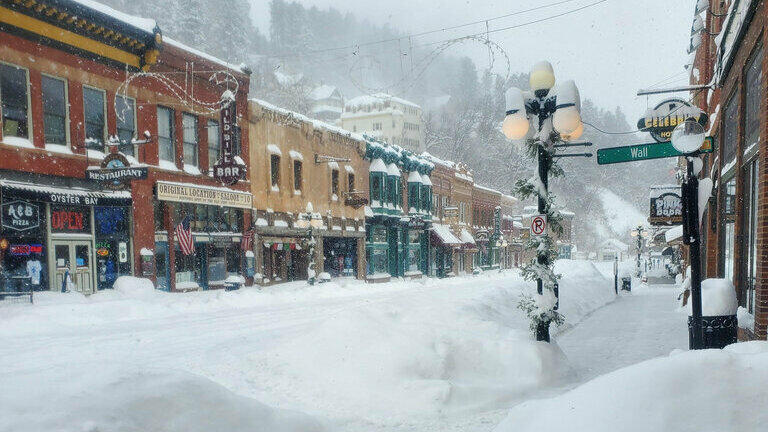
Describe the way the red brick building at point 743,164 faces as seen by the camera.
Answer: facing to the left of the viewer

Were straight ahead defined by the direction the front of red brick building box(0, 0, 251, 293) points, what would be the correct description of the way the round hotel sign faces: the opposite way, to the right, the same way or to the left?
to the right

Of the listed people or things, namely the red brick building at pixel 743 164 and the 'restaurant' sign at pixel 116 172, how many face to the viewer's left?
1

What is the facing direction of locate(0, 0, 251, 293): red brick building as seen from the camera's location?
facing the viewer and to the right of the viewer

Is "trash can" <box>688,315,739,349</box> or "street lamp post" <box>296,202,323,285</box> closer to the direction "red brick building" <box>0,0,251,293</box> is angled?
the trash can

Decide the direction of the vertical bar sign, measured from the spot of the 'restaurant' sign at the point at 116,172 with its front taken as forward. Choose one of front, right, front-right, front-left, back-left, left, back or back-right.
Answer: back-left

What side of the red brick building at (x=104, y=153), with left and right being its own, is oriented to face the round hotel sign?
front

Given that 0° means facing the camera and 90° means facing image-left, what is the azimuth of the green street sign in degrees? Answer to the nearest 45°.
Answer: approximately 0°

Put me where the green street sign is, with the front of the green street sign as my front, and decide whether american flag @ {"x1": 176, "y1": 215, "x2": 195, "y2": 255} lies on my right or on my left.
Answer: on my right
